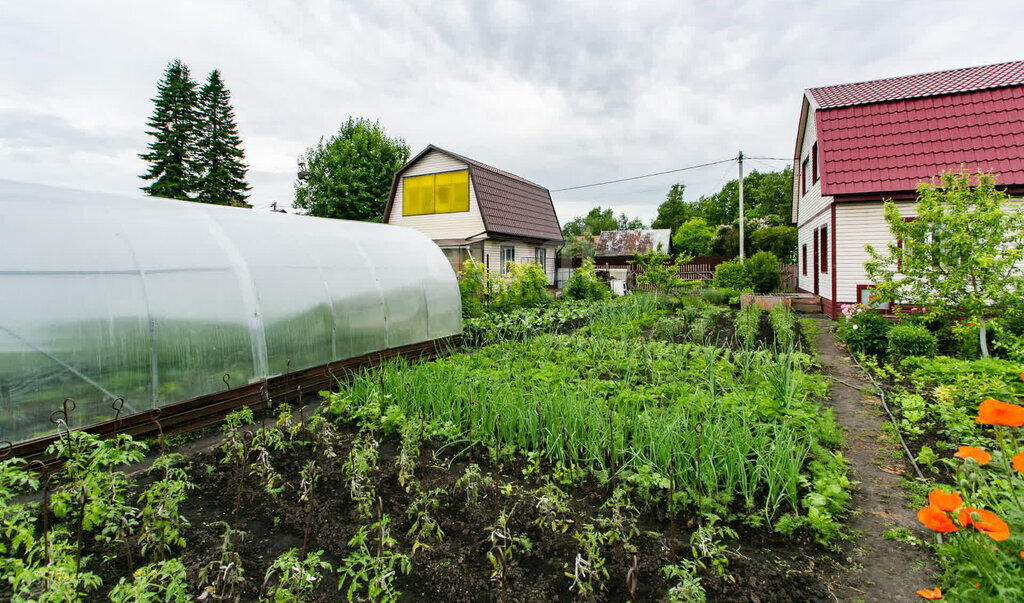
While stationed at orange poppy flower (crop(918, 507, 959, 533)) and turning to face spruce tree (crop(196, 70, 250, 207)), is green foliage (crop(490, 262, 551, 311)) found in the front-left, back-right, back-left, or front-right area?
front-right
